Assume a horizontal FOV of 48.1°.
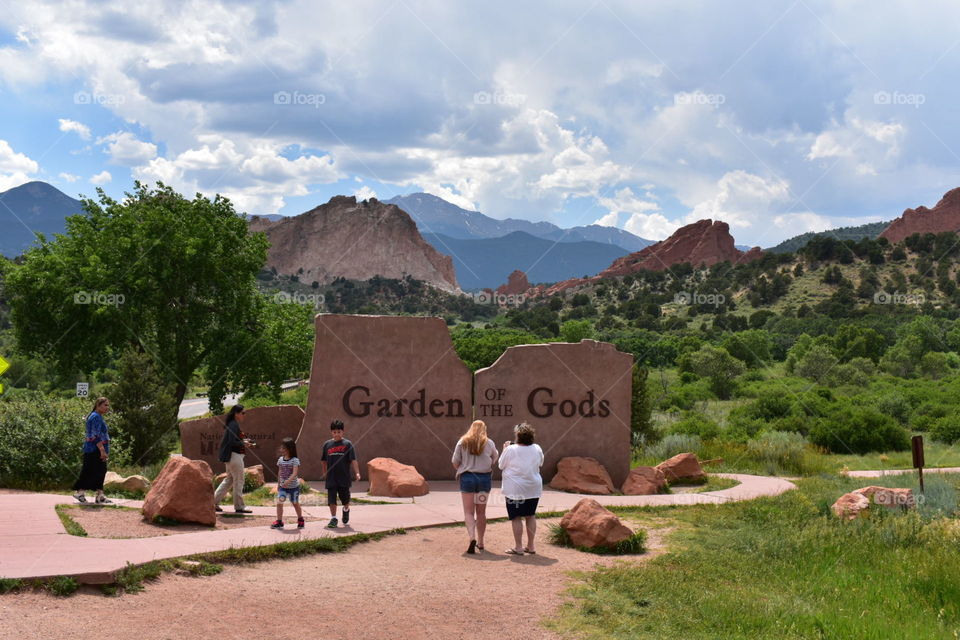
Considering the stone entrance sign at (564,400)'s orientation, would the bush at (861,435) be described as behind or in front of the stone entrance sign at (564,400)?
behind

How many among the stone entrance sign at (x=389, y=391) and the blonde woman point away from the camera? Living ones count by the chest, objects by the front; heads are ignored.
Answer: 1

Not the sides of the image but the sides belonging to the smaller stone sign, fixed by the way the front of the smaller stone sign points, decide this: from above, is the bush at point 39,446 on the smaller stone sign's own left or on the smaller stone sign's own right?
on the smaller stone sign's own right

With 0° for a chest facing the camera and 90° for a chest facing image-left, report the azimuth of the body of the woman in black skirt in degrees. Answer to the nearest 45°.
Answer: approximately 270°

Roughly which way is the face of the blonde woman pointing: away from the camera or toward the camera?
away from the camera

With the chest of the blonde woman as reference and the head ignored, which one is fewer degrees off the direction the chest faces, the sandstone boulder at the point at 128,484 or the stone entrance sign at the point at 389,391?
the stone entrance sign

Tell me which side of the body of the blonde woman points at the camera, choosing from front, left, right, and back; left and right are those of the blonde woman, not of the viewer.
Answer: back
